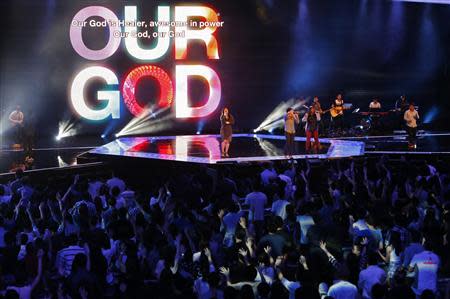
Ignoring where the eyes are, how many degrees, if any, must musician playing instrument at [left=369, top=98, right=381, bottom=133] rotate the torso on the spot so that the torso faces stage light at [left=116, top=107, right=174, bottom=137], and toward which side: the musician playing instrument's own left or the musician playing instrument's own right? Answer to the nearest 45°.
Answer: approximately 90° to the musician playing instrument's own right

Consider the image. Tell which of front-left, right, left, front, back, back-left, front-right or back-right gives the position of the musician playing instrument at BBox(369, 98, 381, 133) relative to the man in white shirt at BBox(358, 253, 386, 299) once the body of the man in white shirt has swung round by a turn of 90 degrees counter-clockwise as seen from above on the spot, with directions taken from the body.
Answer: right

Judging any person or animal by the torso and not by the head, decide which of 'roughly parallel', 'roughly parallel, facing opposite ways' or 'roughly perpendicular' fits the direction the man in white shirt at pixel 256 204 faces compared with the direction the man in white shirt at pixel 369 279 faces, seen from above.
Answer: roughly parallel

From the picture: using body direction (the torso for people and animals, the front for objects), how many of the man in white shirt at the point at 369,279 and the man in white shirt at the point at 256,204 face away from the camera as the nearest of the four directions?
2

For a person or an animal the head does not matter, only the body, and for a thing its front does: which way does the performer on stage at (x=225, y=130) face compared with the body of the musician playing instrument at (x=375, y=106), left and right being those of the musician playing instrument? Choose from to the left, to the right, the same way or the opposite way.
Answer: the same way

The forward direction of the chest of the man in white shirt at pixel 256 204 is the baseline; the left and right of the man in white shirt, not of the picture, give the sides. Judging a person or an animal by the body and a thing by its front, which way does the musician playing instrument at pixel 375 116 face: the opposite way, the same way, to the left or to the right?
the opposite way

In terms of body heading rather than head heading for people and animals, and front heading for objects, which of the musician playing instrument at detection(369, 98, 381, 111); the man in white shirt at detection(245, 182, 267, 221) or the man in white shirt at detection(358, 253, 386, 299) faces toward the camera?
the musician playing instrument

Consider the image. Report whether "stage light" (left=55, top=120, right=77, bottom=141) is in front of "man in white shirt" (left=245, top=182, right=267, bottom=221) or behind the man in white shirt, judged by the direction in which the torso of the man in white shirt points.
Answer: in front

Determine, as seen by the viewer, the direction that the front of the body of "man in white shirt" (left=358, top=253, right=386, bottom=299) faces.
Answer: away from the camera

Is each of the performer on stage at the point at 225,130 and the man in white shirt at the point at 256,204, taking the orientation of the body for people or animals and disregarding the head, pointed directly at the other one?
yes

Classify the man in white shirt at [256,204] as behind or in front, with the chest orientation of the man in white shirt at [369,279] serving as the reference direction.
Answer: in front

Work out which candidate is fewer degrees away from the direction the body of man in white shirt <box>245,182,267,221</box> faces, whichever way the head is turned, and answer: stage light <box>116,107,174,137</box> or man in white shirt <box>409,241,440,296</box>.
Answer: the stage light

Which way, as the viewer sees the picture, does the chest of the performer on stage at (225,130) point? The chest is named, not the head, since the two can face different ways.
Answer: toward the camera

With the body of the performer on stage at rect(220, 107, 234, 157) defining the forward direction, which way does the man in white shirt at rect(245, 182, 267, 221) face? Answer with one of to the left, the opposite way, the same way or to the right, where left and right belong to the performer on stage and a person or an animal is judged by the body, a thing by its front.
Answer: the opposite way

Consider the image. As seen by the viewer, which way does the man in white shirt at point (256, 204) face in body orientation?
away from the camera

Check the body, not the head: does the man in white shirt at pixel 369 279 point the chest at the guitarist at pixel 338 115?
yes

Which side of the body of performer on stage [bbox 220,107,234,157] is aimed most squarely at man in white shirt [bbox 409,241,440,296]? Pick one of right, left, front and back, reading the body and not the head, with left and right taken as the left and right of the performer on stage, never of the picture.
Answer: front

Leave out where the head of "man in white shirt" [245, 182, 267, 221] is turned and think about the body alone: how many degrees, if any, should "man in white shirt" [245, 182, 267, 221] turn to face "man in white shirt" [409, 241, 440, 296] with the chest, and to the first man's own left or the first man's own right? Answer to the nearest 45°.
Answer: approximately 135° to the first man's own right

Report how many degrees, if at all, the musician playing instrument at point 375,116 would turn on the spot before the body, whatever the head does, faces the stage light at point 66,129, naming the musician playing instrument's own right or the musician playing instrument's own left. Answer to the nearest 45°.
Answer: approximately 90° to the musician playing instrument's own right

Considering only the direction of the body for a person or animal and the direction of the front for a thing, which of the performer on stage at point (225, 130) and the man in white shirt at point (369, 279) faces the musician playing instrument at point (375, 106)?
the man in white shirt

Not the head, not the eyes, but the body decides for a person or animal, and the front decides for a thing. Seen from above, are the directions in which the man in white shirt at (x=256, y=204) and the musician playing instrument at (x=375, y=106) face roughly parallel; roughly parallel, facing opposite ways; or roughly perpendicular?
roughly parallel, facing opposite ways
